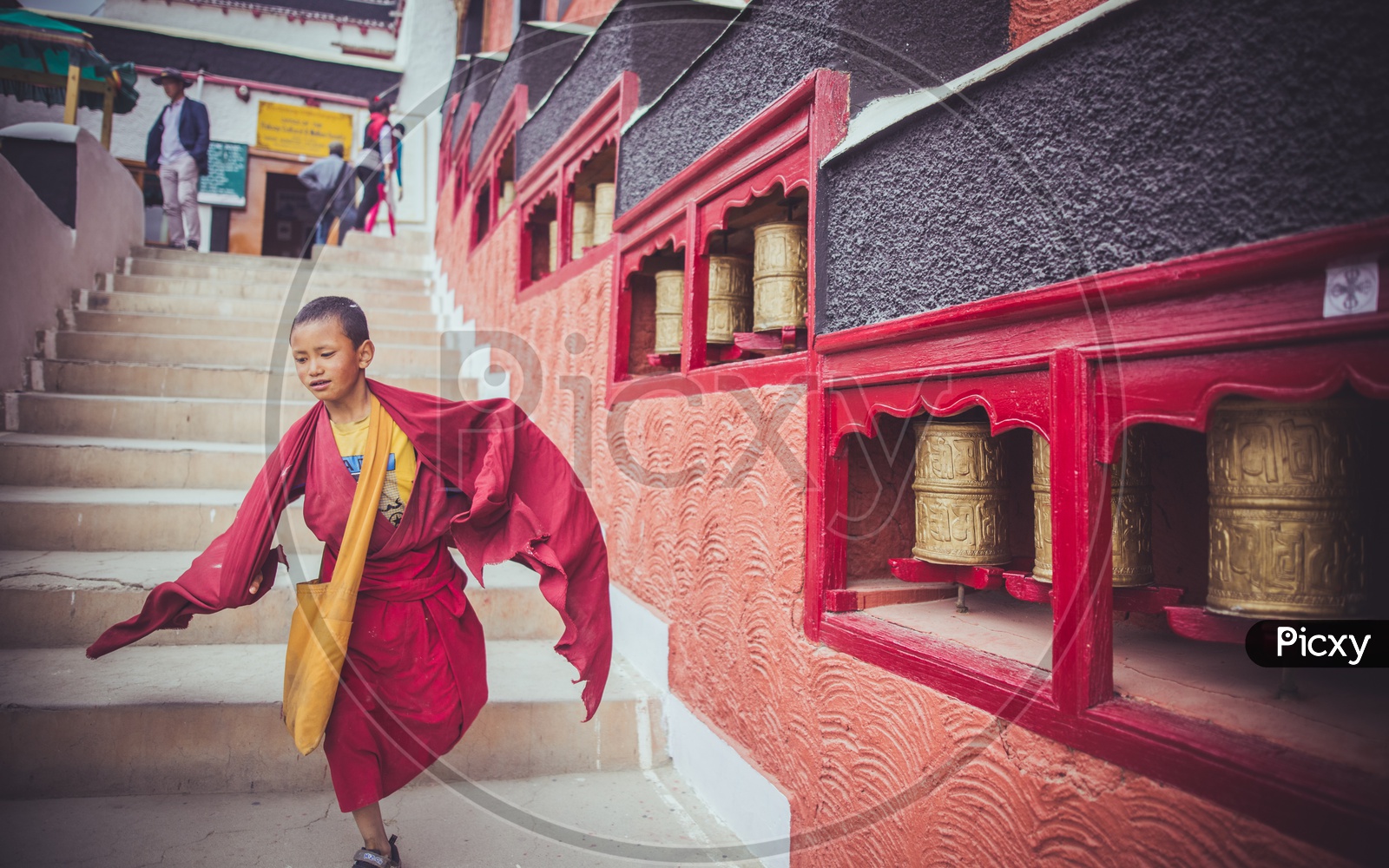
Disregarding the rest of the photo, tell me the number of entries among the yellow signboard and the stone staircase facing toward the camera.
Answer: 2

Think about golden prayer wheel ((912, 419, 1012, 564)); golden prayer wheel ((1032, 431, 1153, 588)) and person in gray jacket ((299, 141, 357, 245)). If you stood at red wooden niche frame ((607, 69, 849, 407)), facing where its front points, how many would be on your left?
2

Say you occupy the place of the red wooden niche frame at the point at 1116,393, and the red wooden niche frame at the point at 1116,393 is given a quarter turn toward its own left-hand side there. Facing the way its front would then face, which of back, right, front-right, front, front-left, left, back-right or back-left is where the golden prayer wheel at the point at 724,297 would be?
back

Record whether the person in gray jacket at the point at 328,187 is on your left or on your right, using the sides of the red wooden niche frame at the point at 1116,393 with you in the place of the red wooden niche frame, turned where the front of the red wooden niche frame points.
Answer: on your right

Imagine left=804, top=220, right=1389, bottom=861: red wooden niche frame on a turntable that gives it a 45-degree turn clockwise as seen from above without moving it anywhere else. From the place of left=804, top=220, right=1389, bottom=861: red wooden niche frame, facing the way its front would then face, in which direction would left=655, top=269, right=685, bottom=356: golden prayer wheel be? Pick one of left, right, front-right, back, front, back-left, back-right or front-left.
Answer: front-right

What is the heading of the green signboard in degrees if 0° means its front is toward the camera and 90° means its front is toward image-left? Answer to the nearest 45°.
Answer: approximately 0°

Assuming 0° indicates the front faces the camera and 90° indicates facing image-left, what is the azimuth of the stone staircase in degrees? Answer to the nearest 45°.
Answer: approximately 0°

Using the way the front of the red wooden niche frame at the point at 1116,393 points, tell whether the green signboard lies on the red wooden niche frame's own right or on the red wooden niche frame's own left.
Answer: on the red wooden niche frame's own right

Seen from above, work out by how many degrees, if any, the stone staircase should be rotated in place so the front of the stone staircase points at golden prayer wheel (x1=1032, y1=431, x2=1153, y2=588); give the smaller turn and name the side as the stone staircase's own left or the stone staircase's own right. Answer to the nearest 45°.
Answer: approximately 45° to the stone staircase's own left

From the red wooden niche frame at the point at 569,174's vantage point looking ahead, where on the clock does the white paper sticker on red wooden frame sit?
The white paper sticker on red wooden frame is roughly at 10 o'clock from the red wooden niche frame.

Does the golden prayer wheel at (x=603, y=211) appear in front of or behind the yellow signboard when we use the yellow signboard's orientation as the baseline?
in front

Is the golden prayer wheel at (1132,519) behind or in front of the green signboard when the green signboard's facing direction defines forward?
in front

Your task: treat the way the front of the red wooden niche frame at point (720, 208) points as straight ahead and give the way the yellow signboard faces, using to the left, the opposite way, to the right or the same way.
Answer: to the left
